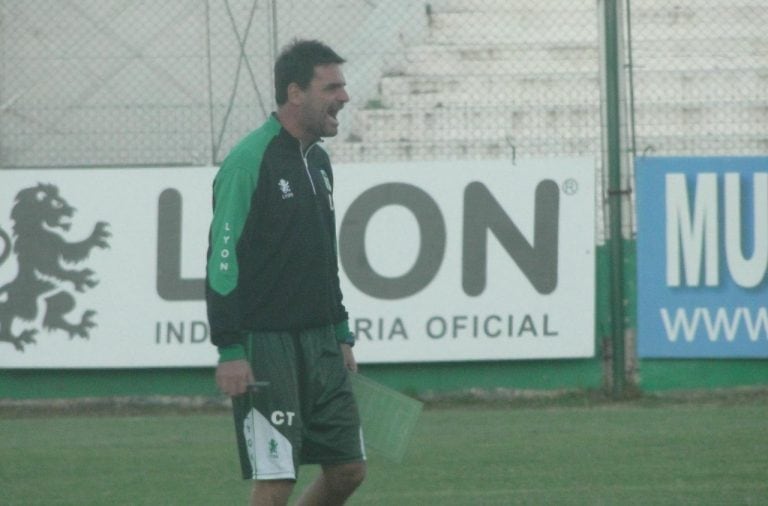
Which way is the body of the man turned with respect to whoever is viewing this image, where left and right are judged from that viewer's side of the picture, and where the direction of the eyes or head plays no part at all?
facing the viewer and to the right of the viewer

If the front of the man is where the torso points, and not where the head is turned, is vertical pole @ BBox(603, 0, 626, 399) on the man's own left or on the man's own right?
on the man's own left

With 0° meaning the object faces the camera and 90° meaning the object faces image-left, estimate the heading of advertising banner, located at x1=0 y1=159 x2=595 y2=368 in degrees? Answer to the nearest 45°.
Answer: approximately 0°

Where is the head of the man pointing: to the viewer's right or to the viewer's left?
to the viewer's right

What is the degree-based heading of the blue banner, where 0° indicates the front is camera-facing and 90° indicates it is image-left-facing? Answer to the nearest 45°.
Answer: approximately 0°

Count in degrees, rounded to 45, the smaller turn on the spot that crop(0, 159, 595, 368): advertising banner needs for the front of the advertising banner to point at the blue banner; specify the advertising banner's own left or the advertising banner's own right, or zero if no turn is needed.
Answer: approximately 90° to the advertising banner's own left

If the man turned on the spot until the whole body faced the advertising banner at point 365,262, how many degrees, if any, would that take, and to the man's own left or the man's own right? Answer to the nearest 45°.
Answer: approximately 135° to the man's own left

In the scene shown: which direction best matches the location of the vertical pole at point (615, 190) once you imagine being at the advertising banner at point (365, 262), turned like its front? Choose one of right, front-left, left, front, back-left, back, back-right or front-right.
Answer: left

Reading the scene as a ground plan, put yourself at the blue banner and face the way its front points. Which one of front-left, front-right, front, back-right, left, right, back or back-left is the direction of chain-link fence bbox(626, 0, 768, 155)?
back

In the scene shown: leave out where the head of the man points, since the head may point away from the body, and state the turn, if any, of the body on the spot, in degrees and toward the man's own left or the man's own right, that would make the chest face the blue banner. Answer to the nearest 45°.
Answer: approximately 90° to the man's own left

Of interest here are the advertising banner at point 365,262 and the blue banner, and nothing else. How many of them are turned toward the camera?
2

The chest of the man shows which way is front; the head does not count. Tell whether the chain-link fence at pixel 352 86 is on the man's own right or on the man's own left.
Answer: on the man's own left
